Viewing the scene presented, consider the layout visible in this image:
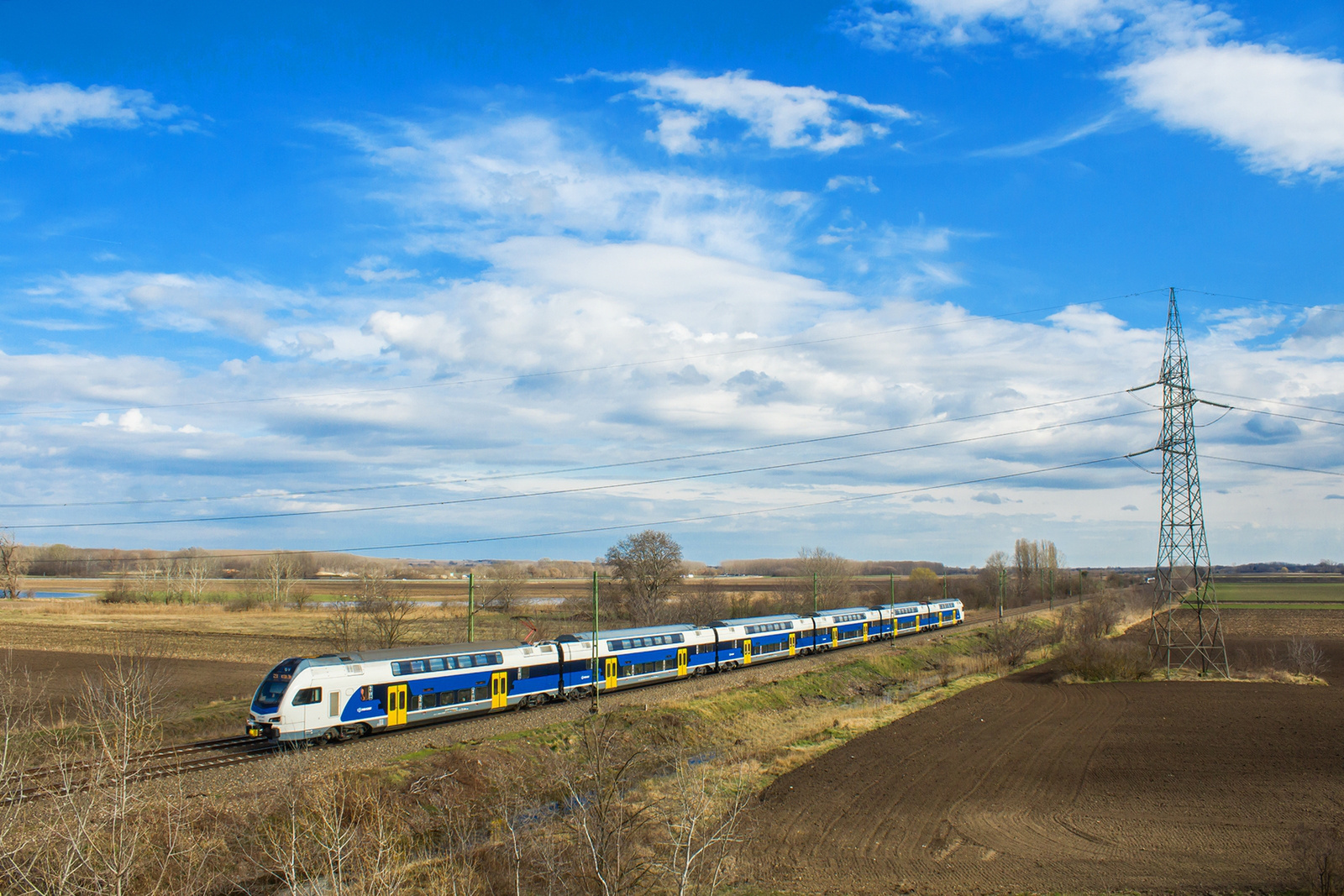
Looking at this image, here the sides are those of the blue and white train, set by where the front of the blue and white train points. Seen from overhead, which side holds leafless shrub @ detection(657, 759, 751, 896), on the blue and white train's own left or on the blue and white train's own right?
on the blue and white train's own left

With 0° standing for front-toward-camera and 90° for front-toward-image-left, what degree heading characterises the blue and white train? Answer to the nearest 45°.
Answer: approximately 45°

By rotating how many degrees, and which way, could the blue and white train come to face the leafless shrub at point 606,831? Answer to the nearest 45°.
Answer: approximately 45° to its left

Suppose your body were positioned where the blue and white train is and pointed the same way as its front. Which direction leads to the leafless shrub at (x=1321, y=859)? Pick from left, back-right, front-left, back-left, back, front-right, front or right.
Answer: left
